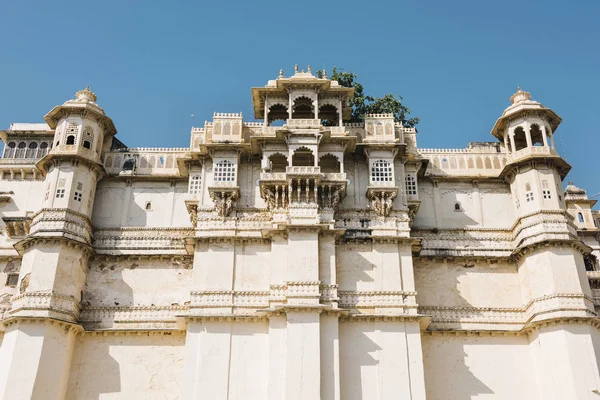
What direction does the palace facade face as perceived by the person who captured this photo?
facing the viewer
